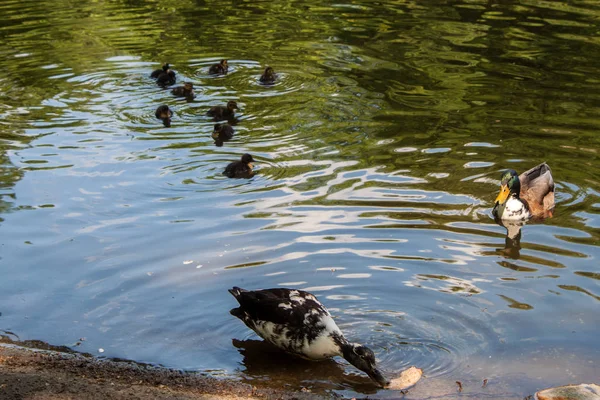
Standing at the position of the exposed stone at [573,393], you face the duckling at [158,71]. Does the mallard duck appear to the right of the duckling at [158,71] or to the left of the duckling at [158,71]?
right

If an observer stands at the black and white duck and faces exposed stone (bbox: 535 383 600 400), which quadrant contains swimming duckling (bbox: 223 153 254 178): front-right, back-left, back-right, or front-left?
back-left

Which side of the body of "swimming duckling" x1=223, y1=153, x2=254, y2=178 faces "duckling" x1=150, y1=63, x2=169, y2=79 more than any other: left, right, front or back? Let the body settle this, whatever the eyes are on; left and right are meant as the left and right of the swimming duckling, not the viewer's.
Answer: left

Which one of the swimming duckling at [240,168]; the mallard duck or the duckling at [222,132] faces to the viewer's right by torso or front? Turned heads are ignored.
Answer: the swimming duckling

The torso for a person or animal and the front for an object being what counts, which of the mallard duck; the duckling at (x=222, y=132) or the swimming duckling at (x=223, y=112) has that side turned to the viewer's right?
the swimming duckling

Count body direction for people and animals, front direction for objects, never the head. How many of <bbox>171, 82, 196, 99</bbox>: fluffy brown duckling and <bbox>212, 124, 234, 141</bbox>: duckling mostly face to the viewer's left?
1

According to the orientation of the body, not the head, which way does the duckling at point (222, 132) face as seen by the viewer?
to the viewer's left
